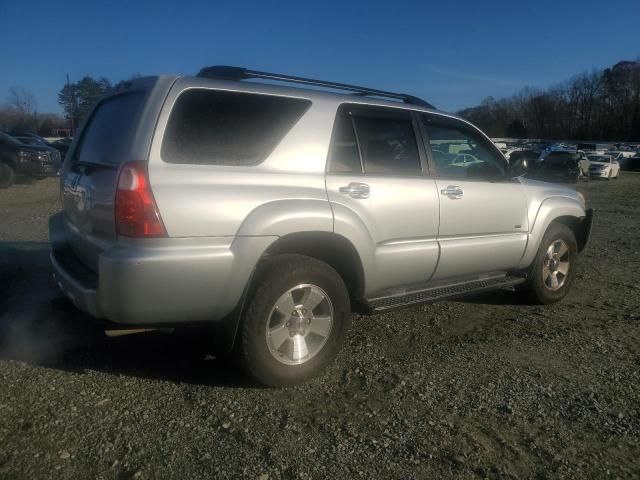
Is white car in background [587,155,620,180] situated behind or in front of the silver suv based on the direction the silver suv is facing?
in front

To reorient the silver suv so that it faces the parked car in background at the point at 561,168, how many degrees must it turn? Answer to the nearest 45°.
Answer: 0° — it already faces it

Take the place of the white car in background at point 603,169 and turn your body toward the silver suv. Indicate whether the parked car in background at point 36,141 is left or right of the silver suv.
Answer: right

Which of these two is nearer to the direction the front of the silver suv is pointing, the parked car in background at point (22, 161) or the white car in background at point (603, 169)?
the white car in background

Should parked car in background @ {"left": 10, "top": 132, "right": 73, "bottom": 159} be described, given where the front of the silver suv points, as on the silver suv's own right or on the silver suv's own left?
on the silver suv's own left

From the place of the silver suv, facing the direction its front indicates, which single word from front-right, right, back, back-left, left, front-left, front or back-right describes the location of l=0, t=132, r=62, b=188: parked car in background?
left

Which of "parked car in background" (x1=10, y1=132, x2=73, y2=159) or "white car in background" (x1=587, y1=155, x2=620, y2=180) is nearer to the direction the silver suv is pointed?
the white car in background

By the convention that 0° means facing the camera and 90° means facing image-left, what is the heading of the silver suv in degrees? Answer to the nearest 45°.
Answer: approximately 225°
